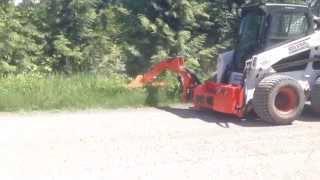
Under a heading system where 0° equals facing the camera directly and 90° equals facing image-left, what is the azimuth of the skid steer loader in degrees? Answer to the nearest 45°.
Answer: approximately 45°
